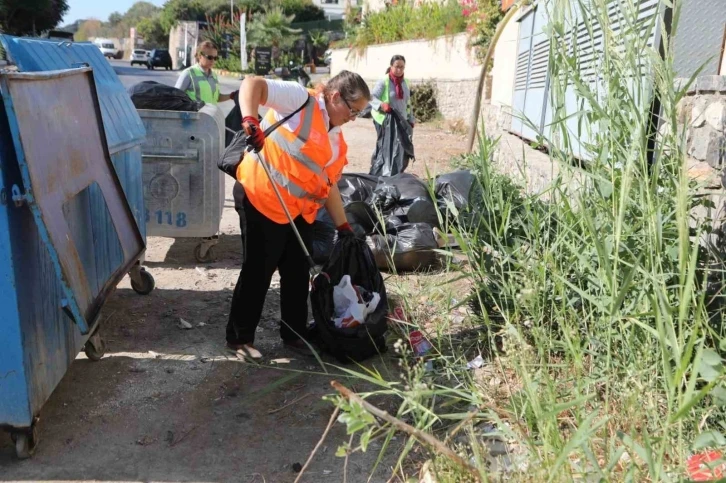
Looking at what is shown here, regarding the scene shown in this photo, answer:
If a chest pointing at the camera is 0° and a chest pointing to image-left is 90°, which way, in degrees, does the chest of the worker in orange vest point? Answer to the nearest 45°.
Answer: approximately 315°

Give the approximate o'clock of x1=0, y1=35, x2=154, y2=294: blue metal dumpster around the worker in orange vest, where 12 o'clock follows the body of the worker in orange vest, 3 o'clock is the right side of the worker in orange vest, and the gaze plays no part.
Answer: The blue metal dumpster is roughly at 6 o'clock from the worker in orange vest.

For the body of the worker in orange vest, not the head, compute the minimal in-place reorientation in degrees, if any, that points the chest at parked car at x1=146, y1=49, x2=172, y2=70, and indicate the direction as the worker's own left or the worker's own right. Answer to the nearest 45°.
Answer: approximately 135° to the worker's own left

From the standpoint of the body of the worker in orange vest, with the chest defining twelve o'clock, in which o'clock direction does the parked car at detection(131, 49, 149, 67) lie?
The parked car is roughly at 7 o'clock from the worker in orange vest.

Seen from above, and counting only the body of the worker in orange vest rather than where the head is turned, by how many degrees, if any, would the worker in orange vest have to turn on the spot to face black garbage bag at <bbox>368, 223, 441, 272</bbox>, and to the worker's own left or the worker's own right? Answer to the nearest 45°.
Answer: approximately 90° to the worker's own left

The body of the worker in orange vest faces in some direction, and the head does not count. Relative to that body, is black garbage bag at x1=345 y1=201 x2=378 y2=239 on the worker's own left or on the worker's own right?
on the worker's own left
